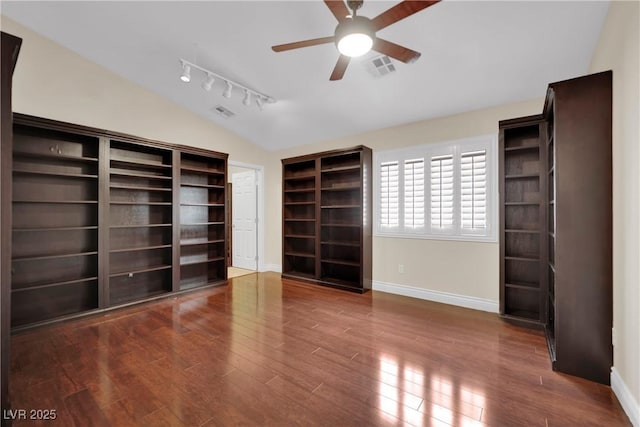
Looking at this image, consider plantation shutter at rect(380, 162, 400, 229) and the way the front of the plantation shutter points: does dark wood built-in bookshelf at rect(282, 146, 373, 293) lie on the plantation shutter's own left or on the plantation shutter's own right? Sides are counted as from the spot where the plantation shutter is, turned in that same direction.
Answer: on the plantation shutter's own right

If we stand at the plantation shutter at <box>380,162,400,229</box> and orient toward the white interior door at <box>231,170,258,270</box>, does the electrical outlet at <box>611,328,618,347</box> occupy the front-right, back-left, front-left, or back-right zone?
back-left

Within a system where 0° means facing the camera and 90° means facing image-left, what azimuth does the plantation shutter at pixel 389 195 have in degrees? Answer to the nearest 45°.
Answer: approximately 45°

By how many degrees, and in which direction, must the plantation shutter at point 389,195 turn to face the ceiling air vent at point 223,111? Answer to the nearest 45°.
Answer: approximately 45° to its right

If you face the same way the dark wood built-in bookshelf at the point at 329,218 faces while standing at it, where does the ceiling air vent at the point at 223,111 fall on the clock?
The ceiling air vent is roughly at 1 o'clock from the dark wood built-in bookshelf.

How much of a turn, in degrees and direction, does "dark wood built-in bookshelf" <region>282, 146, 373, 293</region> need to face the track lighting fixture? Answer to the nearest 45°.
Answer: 0° — it already faces it

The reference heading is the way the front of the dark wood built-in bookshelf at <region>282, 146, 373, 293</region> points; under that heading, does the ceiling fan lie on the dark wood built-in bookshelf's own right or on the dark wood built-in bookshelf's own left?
on the dark wood built-in bookshelf's own left

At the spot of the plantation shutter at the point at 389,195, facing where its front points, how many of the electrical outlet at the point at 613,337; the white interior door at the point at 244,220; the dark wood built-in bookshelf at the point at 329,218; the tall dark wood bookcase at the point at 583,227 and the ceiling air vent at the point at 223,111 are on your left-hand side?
2

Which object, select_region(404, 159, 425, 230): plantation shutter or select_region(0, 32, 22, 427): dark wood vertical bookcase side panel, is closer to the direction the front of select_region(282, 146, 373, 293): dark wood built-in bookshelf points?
the dark wood vertical bookcase side panel

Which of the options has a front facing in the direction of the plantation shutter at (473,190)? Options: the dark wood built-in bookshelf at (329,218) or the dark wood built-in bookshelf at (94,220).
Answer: the dark wood built-in bookshelf at (94,220)
